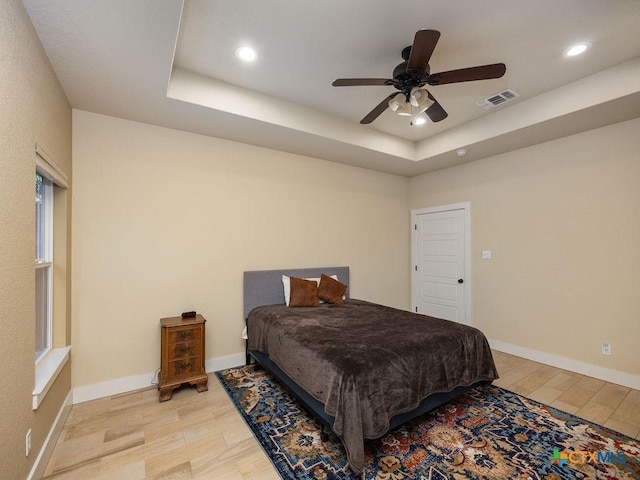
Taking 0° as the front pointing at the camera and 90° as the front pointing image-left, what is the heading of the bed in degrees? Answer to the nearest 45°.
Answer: approximately 315°

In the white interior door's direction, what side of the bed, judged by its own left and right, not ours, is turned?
left

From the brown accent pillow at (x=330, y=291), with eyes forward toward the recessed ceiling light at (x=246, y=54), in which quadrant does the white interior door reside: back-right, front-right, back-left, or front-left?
back-left

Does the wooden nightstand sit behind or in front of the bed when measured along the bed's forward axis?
behind
